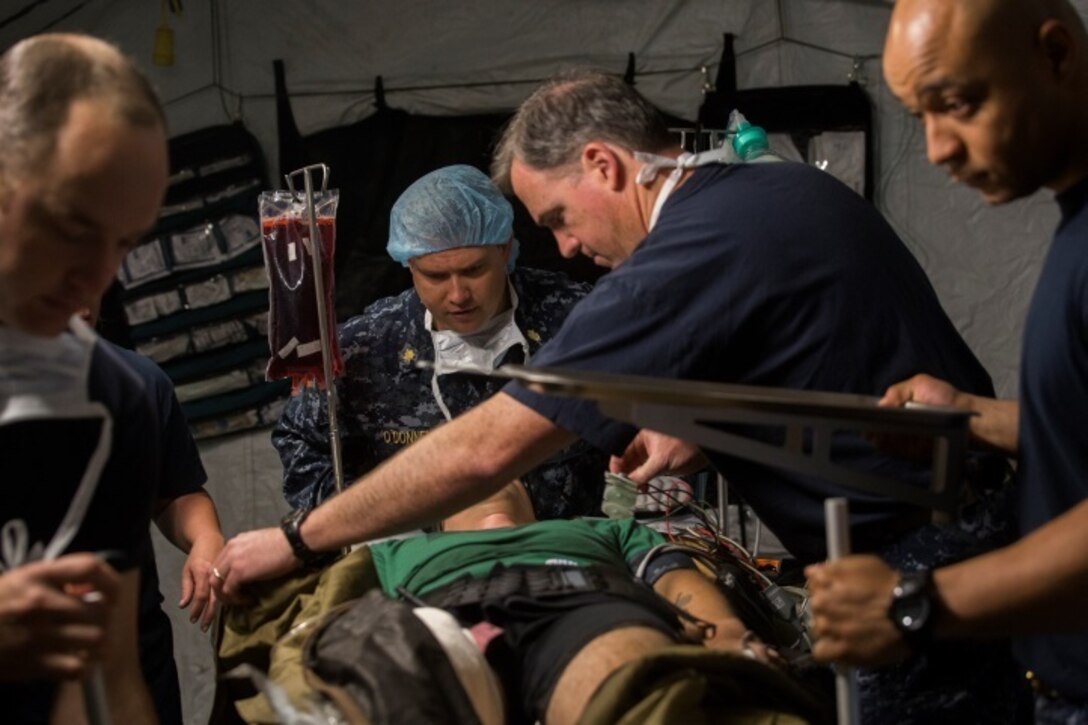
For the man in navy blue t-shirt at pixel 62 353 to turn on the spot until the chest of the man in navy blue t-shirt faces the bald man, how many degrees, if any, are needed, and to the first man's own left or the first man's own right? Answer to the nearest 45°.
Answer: approximately 45° to the first man's own left

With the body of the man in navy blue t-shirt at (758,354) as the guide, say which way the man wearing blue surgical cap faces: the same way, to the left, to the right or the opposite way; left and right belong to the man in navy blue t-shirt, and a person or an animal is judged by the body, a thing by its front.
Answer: to the left

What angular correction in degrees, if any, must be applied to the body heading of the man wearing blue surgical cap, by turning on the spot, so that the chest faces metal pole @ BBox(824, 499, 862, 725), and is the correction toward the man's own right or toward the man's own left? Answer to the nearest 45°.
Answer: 0° — they already face it

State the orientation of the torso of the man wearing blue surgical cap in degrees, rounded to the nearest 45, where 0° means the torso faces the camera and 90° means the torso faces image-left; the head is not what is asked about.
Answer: approximately 0°

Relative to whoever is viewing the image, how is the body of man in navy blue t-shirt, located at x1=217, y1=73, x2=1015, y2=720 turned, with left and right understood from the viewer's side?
facing to the left of the viewer

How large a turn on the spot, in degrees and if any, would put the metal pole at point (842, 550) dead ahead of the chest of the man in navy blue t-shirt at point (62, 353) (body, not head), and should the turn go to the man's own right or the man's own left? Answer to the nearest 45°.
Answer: approximately 45° to the man's own left

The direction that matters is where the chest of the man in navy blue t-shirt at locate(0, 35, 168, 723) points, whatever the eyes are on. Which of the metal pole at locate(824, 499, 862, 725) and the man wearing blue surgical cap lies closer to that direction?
the metal pole

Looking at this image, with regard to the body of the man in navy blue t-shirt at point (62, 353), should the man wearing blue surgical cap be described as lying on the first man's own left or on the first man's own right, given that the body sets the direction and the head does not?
on the first man's own left

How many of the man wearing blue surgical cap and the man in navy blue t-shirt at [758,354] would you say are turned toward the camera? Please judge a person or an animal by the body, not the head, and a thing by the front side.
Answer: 1
